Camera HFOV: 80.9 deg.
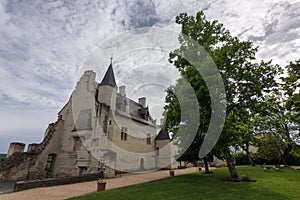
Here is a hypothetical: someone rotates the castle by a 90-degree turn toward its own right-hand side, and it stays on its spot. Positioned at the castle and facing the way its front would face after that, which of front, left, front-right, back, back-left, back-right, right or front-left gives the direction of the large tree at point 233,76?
left

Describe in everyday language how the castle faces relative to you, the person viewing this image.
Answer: facing the viewer and to the right of the viewer

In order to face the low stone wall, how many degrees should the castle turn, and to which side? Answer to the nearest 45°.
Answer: approximately 45° to its right

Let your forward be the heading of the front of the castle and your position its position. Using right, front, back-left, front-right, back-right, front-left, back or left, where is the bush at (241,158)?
front-left

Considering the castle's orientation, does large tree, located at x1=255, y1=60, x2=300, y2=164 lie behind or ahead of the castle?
ahead
